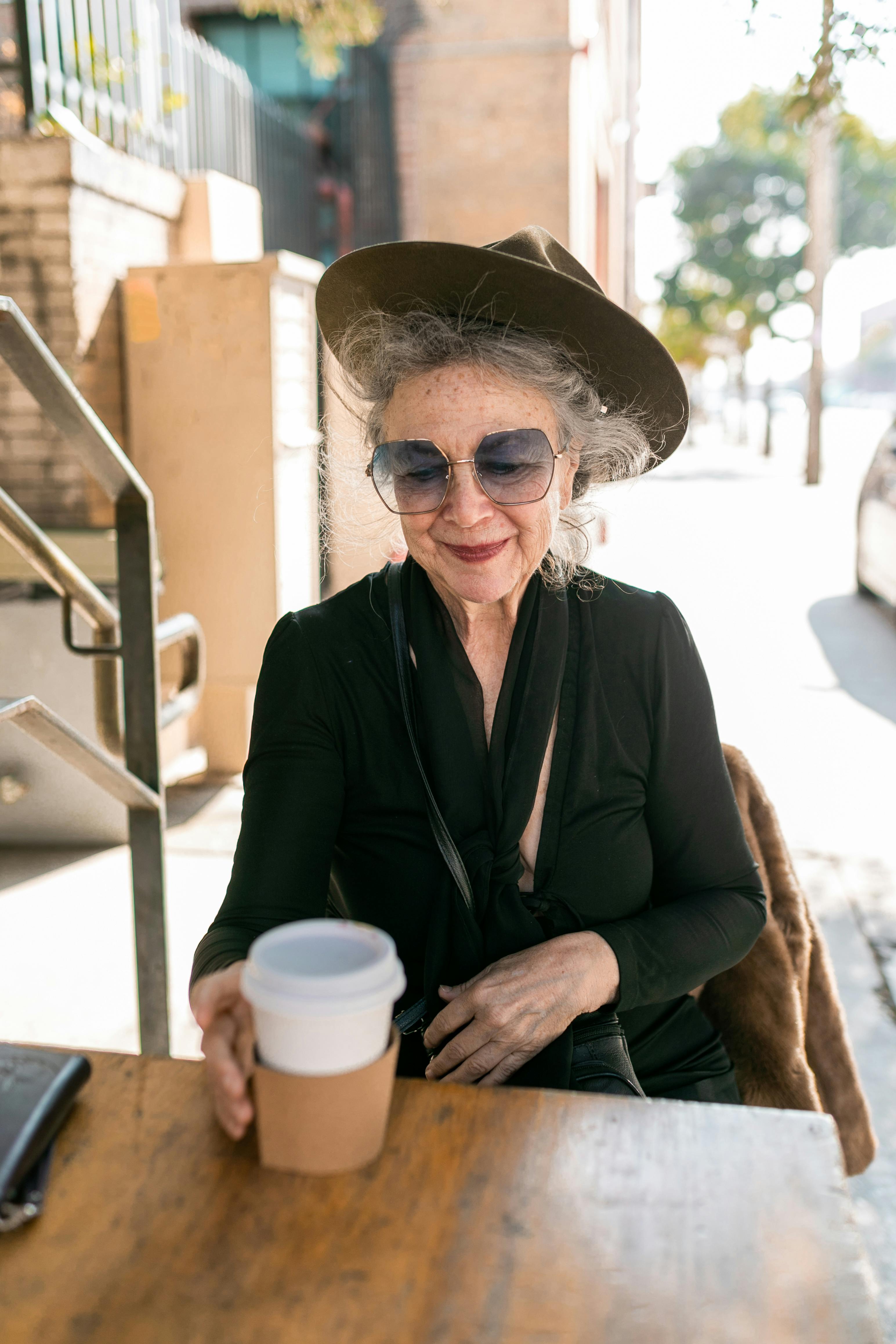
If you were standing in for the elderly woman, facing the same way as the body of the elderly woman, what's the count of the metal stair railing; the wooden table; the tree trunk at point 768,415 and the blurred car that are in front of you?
1

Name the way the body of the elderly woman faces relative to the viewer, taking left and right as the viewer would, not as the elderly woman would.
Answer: facing the viewer

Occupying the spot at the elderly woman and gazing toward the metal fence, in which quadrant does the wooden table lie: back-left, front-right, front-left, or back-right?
back-left

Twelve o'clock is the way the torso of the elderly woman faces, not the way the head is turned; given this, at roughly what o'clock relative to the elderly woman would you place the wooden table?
The wooden table is roughly at 12 o'clock from the elderly woman.

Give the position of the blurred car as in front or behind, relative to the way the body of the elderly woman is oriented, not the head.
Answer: behind

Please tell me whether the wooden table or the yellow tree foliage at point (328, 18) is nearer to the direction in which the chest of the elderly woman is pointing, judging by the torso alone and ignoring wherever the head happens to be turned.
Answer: the wooden table

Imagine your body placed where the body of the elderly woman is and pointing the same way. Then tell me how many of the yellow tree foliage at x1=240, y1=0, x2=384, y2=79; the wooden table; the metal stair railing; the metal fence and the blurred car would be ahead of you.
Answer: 1

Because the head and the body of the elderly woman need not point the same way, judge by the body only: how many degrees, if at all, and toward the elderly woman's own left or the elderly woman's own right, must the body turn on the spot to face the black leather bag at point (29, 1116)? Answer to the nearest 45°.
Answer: approximately 45° to the elderly woman's own right

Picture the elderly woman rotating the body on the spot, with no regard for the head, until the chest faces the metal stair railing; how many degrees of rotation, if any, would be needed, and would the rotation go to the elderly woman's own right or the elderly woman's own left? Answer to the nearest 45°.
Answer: approximately 135° to the elderly woman's own right

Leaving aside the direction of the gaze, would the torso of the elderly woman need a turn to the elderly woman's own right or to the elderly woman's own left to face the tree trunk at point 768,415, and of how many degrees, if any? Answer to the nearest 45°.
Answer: approximately 180°

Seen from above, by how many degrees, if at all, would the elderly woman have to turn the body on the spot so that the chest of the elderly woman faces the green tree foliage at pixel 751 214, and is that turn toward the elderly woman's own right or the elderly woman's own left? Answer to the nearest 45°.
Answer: approximately 180°

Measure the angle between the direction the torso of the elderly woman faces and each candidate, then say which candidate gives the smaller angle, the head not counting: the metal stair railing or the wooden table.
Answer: the wooden table

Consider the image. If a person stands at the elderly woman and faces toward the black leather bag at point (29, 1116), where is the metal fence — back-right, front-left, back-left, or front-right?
back-right
